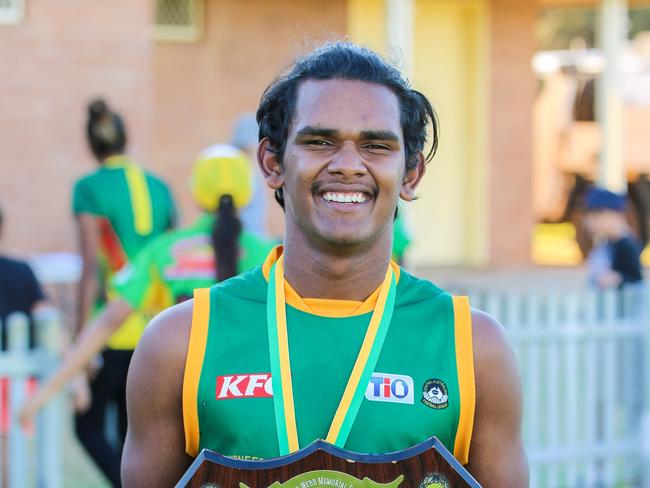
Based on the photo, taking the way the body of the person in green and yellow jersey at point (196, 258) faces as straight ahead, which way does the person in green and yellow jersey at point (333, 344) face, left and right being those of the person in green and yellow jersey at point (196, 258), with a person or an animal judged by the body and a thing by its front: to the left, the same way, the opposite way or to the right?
the opposite way

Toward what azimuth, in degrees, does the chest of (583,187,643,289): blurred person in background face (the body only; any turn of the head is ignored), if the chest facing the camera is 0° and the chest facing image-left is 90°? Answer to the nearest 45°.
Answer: approximately 45°

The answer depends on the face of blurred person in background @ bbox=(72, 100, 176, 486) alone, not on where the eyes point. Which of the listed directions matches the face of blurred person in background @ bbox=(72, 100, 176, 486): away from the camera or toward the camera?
away from the camera

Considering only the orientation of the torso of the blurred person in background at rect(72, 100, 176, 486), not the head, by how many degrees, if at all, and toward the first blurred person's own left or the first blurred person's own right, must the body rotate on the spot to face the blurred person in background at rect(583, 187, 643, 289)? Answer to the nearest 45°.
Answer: approximately 135° to the first blurred person's own right

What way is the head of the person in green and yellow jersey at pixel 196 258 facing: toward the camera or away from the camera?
away from the camera

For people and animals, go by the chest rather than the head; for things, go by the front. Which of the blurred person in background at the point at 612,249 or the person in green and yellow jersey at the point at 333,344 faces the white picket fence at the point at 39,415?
the blurred person in background

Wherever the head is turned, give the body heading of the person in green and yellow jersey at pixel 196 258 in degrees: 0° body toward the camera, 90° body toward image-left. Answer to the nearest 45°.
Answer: approximately 180°

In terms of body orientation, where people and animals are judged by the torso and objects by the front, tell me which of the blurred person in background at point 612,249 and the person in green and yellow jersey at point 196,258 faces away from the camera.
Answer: the person in green and yellow jersey

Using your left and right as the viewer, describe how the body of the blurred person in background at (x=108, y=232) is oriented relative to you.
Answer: facing away from the viewer and to the left of the viewer
